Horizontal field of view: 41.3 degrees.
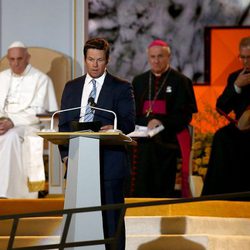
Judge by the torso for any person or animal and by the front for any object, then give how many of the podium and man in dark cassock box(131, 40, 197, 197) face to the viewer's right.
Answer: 0

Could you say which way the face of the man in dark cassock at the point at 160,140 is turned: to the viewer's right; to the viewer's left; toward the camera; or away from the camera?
toward the camera

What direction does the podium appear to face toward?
toward the camera

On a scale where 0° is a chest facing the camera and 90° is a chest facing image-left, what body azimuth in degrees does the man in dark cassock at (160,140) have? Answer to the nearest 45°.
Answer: approximately 45°

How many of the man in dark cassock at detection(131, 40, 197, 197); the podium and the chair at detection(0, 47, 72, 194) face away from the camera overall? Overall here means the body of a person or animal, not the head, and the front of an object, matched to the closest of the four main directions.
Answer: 0

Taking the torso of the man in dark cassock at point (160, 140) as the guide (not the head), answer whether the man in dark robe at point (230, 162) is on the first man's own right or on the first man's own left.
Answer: on the first man's own left

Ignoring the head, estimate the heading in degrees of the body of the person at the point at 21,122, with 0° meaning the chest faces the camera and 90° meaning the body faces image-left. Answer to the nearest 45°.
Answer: approximately 45°

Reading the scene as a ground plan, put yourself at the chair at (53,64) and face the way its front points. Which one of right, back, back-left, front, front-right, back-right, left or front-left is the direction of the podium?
front-left

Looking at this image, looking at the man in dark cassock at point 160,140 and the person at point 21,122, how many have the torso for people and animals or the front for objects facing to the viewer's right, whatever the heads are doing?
0

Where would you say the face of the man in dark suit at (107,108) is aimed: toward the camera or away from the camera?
toward the camera

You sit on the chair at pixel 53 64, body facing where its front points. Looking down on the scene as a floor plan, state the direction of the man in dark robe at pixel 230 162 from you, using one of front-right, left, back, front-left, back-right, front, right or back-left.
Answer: left
